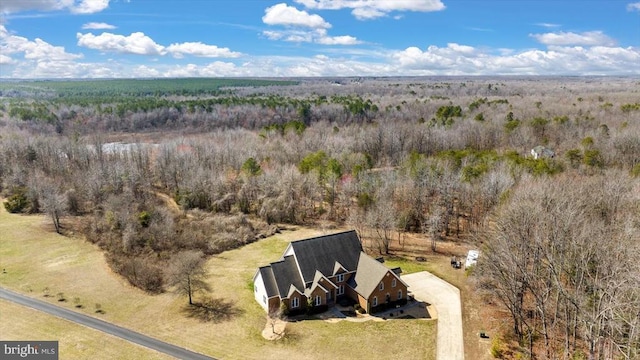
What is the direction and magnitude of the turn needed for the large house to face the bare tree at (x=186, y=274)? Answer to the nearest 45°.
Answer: approximately 135° to its right

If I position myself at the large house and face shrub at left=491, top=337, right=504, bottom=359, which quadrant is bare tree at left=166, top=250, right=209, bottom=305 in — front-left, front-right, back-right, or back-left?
back-right

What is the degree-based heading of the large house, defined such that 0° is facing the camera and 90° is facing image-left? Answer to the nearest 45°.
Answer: approximately 315°

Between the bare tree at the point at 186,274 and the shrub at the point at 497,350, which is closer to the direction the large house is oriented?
the shrub
